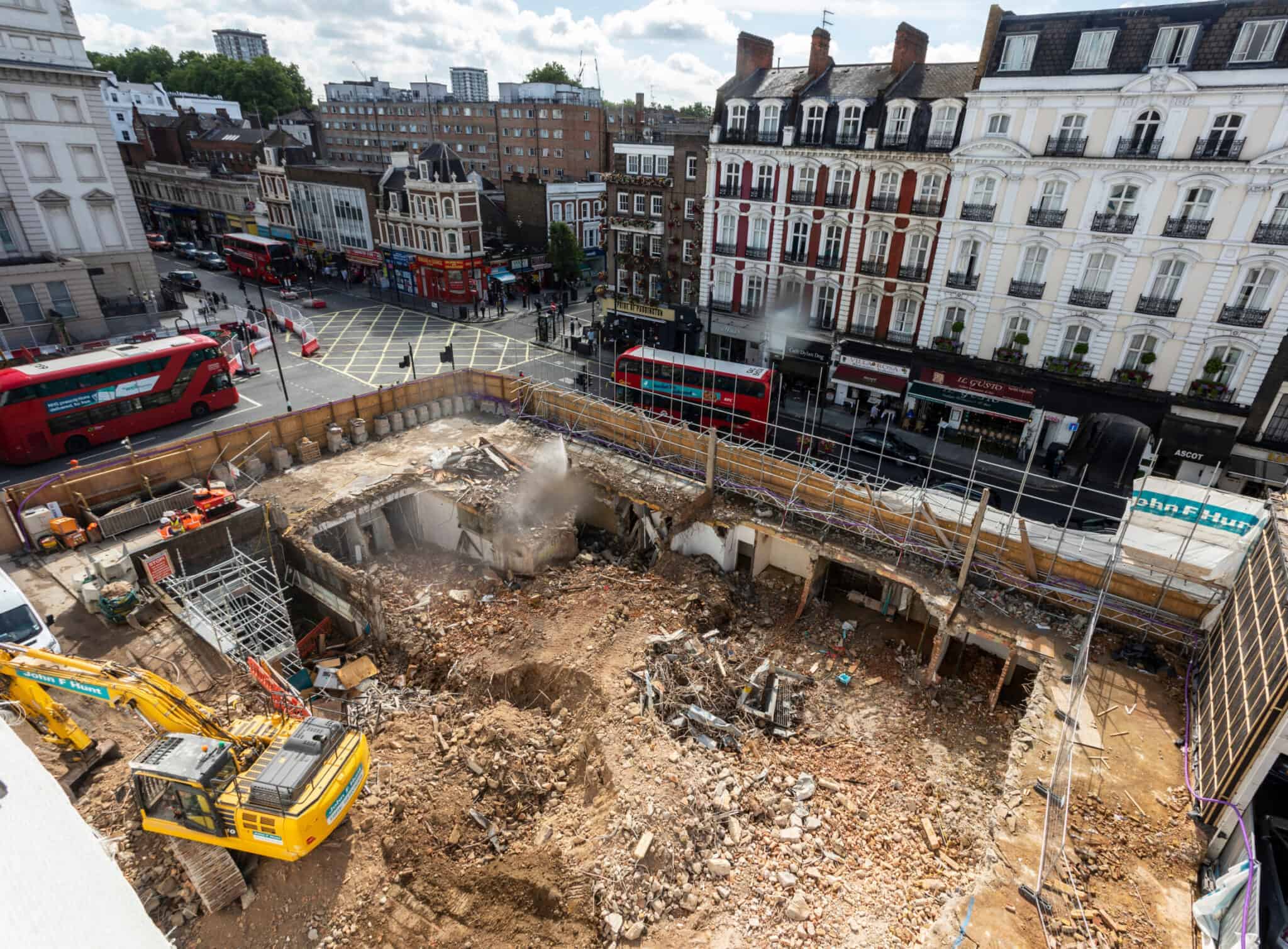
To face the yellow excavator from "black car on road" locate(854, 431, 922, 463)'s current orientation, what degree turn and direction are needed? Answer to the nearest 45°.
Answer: approximately 90° to its right

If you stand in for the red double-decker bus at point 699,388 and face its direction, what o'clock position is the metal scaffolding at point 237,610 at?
The metal scaffolding is roughly at 9 o'clock from the red double-decker bus.

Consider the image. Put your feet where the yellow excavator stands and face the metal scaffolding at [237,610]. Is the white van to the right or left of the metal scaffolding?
left

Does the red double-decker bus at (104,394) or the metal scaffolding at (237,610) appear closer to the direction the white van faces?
the metal scaffolding

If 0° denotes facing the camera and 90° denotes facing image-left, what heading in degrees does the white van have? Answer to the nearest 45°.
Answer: approximately 315°

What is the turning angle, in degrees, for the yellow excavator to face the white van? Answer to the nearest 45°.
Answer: approximately 45° to its right
